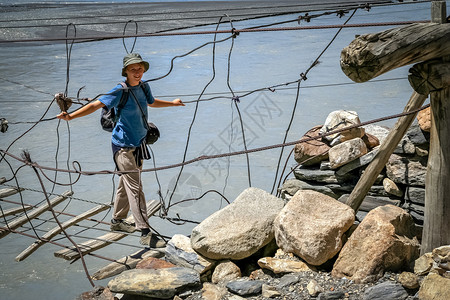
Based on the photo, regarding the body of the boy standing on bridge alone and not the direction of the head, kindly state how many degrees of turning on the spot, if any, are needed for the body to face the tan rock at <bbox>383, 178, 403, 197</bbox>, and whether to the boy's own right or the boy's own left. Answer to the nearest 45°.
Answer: approximately 45° to the boy's own left

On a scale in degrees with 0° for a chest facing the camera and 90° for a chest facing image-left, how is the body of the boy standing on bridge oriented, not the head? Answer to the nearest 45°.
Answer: approximately 315°

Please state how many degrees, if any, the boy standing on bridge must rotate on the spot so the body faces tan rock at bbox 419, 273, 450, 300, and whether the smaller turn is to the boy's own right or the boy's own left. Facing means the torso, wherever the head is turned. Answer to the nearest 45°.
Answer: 0° — they already face it

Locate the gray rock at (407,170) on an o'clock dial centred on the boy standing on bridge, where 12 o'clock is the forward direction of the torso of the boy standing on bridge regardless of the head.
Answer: The gray rock is roughly at 11 o'clock from the boy standing on bridge.

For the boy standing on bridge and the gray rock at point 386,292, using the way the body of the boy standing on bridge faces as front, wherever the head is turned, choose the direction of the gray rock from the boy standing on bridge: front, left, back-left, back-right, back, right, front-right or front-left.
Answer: front

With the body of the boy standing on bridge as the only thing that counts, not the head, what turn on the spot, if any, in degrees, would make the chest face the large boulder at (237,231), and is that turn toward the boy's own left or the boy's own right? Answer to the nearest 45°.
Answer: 0° — they already face it

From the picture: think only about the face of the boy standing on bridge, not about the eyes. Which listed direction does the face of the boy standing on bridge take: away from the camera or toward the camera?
toward the camera
